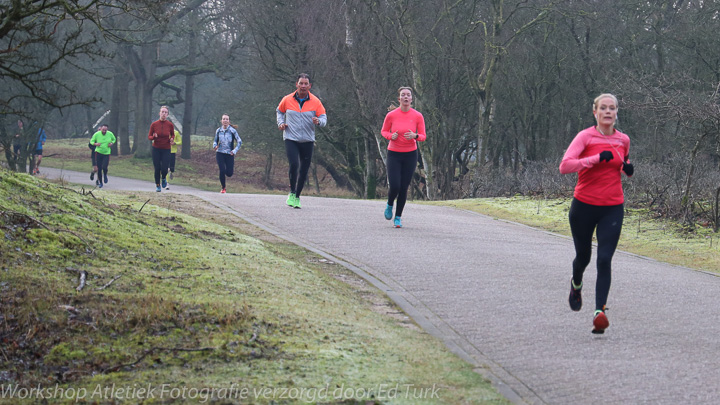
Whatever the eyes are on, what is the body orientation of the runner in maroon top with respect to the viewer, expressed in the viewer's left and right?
facing the viewer

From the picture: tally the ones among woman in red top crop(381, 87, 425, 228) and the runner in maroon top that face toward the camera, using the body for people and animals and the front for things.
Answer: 2

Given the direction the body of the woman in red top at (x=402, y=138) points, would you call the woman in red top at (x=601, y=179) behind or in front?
in front

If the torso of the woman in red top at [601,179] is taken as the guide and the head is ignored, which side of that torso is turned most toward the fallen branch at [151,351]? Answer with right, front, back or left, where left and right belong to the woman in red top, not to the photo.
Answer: right

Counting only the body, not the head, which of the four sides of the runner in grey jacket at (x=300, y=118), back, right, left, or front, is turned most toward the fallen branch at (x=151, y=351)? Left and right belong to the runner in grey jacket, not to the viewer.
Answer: front

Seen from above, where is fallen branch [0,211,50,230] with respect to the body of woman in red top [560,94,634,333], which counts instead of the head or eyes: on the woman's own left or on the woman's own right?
on the woman's own right

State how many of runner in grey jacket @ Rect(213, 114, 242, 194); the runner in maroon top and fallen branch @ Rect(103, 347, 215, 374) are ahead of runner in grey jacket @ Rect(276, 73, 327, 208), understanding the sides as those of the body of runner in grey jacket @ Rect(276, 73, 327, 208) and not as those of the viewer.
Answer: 1

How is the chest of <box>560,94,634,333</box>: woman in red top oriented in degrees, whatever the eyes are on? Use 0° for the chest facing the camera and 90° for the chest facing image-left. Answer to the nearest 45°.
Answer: approximately 315°

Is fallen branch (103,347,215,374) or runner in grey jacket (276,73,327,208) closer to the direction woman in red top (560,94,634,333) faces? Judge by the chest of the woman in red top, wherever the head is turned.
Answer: the fallen branch

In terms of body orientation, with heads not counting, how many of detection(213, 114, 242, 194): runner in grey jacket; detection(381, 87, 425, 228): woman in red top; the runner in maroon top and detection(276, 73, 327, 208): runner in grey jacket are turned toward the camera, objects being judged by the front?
4
